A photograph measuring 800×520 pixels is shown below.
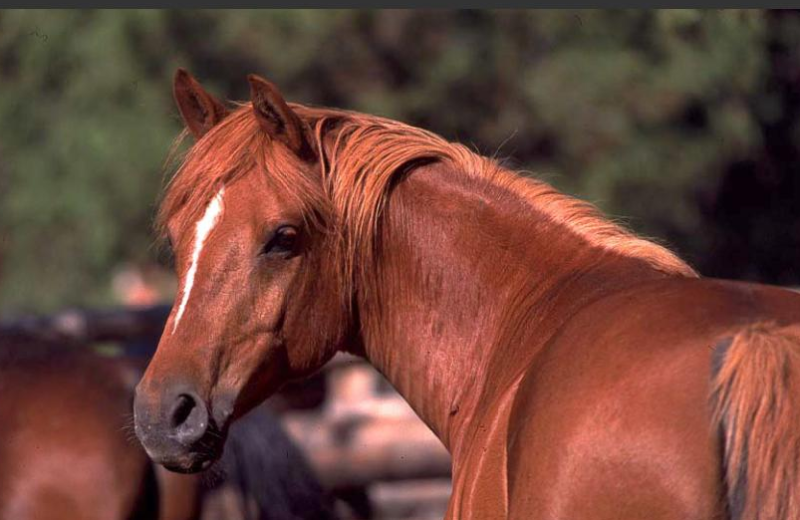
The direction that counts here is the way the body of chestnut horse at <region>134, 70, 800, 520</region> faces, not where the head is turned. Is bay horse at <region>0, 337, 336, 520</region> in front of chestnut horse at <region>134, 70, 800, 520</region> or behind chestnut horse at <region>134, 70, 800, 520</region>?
in front

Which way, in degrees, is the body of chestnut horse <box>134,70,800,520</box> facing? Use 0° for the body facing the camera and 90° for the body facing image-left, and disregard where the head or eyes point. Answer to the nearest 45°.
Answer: approximately 135°
